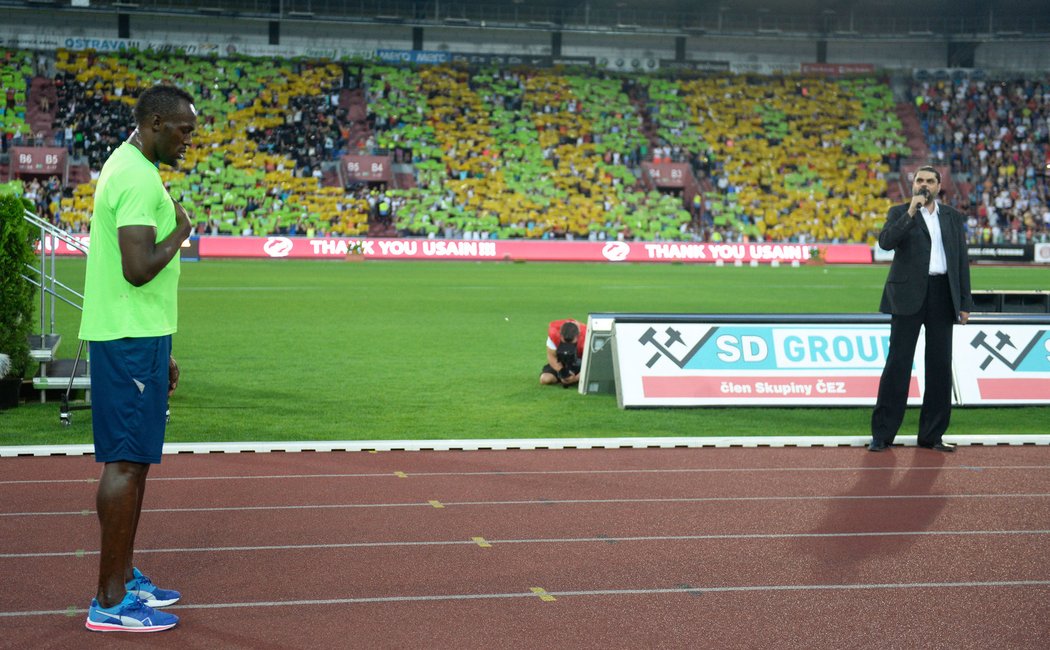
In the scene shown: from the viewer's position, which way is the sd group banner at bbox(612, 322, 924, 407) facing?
facing the viewer

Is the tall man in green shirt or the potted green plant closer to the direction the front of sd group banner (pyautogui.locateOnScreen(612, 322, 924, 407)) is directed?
the tall man in green shirt

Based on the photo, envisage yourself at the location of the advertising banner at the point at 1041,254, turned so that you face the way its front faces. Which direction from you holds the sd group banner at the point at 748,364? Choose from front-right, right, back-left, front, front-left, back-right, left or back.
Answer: front

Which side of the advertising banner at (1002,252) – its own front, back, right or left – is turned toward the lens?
front

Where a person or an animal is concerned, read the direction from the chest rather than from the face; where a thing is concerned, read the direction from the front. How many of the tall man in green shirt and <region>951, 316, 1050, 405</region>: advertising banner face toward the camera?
1

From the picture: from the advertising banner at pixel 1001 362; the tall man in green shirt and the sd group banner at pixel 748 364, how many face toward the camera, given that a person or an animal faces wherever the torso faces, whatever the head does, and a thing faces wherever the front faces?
2

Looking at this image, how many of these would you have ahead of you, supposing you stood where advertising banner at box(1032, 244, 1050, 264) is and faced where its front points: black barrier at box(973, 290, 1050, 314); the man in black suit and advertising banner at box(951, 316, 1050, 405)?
3

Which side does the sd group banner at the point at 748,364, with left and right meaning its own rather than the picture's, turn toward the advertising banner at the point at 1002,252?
back

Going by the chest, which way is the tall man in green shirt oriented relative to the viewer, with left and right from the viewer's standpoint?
facing to the right of the viewer

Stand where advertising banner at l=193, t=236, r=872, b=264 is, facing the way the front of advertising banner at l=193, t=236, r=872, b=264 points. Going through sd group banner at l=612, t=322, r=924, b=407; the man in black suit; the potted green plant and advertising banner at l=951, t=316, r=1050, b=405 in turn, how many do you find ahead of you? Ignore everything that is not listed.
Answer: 4

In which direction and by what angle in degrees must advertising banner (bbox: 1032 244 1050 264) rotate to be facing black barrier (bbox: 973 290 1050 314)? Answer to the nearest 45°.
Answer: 0° — it already faces it

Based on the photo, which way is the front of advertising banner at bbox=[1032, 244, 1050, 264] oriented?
toward the camera

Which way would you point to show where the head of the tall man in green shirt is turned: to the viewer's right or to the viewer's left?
to the viewer's right

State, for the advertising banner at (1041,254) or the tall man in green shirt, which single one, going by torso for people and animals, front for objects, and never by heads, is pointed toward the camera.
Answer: the advertising banner

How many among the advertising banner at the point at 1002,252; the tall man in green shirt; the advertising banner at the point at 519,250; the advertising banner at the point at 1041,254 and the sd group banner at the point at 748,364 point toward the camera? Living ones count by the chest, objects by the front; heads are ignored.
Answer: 4
